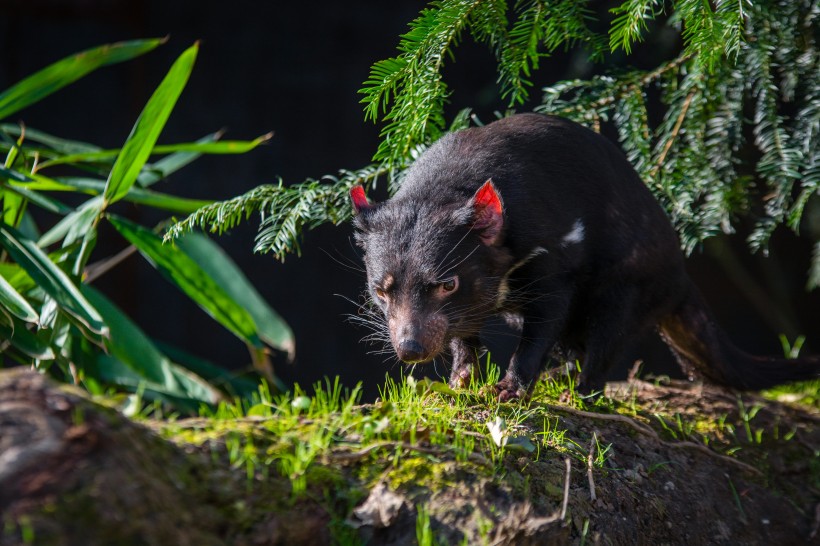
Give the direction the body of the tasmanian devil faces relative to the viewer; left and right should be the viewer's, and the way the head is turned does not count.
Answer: facing the viewer and to the left of the viewer
